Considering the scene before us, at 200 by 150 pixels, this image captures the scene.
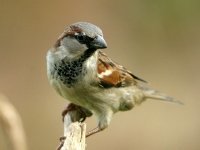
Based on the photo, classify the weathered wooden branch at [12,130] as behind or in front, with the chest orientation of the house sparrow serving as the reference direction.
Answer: in front

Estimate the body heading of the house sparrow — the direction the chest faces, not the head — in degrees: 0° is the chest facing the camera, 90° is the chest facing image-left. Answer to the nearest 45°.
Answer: approximately 45°
